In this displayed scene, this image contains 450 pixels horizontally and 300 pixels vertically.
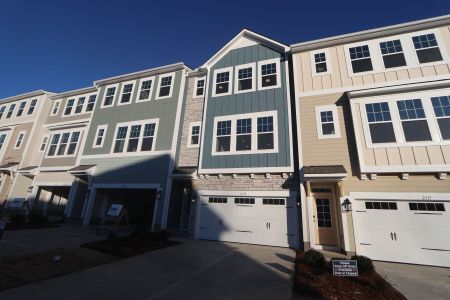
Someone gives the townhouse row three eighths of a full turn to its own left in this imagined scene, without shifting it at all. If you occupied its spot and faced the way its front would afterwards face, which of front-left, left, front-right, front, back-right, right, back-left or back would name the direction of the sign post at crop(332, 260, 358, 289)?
right

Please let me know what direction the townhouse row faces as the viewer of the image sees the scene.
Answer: facing the viewer and to the left of the viewer
